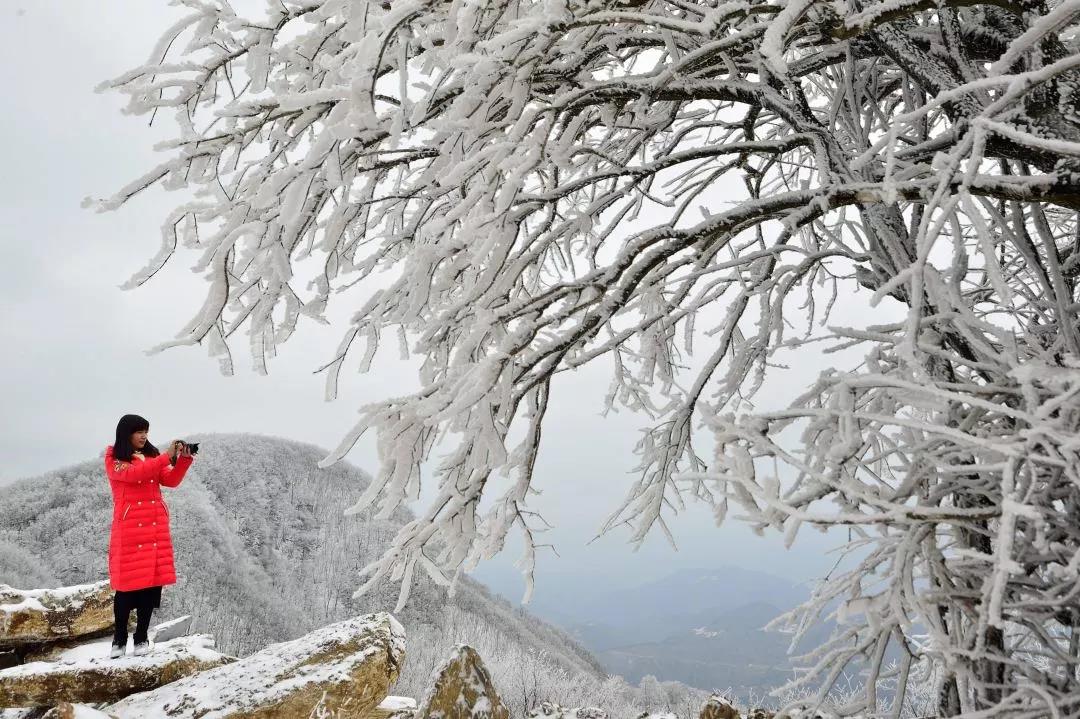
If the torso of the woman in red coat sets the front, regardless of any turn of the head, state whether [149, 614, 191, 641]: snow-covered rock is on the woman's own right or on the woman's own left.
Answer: on the woman's own left

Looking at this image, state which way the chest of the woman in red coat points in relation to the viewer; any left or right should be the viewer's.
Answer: facing the viewer and to the right of the viewer

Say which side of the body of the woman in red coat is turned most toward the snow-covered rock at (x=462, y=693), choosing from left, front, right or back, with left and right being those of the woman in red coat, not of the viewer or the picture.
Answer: front

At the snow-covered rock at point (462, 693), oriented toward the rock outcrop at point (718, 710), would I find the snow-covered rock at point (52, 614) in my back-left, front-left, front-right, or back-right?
back-left

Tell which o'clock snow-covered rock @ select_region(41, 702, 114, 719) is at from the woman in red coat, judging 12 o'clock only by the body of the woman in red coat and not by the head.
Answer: The snow-covered rock is roughly at 2 o'clock from the woman in red coat.

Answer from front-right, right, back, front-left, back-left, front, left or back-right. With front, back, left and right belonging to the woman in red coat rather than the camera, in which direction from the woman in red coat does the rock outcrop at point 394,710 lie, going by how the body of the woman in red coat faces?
front-left
